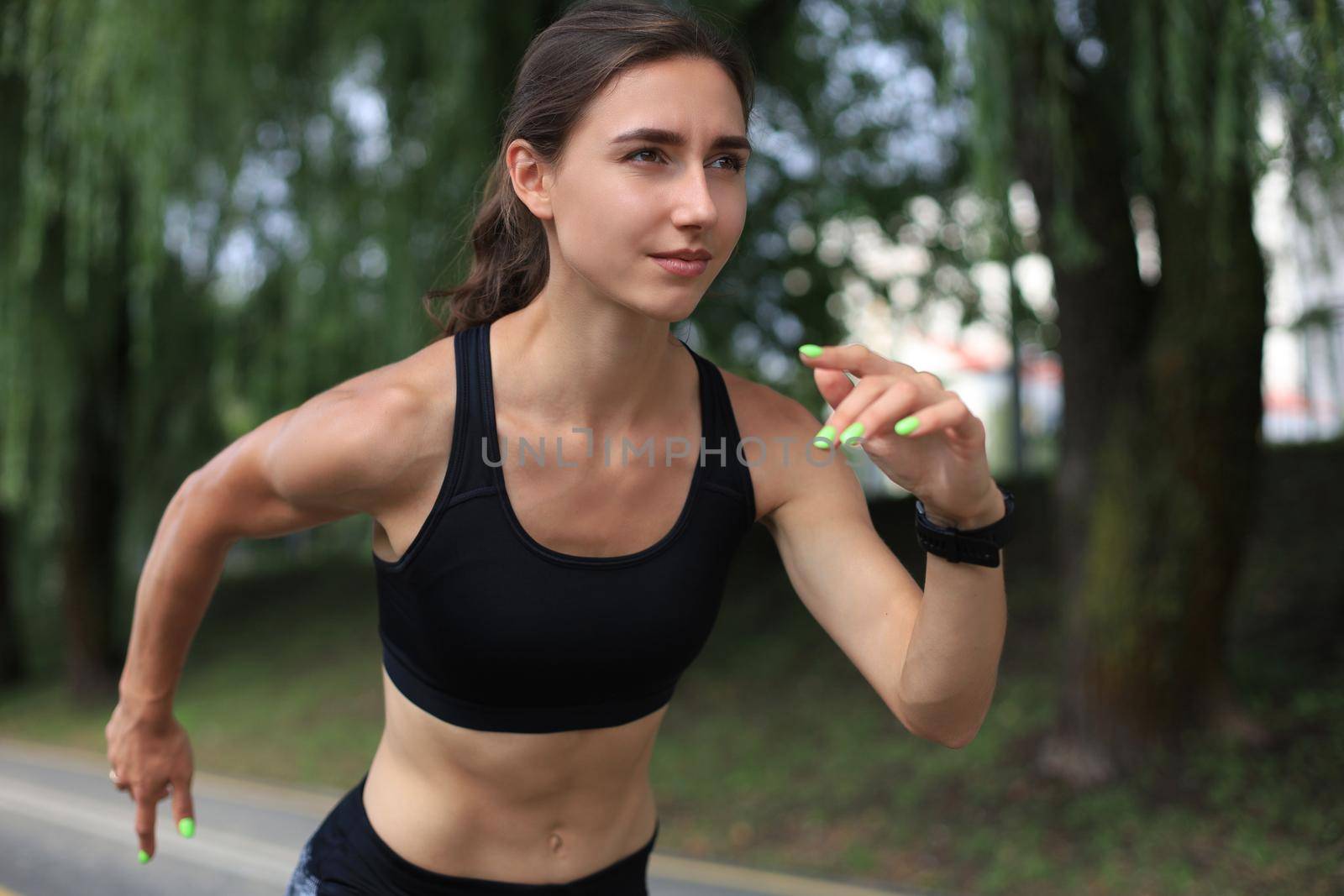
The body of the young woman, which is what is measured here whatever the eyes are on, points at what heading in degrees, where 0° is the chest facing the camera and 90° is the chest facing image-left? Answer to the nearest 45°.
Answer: approximately 315°

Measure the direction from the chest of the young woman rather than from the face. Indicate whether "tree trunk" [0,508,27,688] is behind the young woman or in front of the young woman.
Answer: behind

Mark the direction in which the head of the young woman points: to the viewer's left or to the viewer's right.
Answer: to the viewer's right

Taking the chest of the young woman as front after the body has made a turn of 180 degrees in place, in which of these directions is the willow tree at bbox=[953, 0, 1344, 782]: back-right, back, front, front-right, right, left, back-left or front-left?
right
